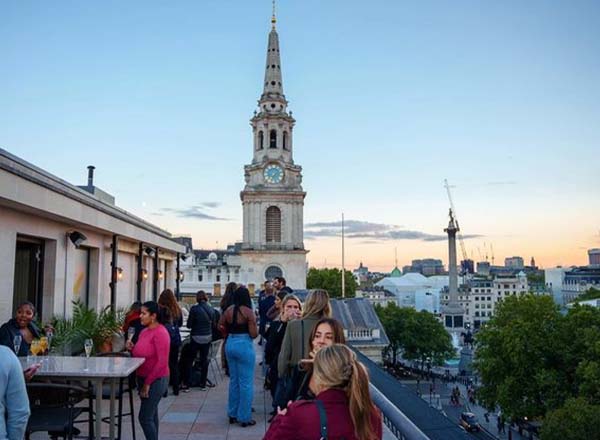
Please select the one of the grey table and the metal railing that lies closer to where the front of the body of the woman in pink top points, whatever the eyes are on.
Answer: the grey table

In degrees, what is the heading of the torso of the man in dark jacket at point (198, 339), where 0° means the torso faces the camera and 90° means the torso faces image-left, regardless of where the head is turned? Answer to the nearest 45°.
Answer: approximately 180°

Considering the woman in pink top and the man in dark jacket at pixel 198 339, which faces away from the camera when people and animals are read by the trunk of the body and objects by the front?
the man in dark jacket

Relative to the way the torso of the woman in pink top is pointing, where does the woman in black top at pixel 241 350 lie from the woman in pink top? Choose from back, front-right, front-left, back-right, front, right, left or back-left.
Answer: back-right

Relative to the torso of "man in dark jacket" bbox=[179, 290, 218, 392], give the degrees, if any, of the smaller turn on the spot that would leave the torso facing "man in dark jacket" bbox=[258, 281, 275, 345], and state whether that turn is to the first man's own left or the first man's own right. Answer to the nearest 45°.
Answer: approximately 45° to the first man's own right

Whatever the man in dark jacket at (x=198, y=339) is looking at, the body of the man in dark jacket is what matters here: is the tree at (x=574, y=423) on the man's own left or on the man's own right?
on the man's own right

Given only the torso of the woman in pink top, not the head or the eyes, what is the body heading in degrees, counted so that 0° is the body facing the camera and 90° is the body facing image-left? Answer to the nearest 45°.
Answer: approximately 90°
